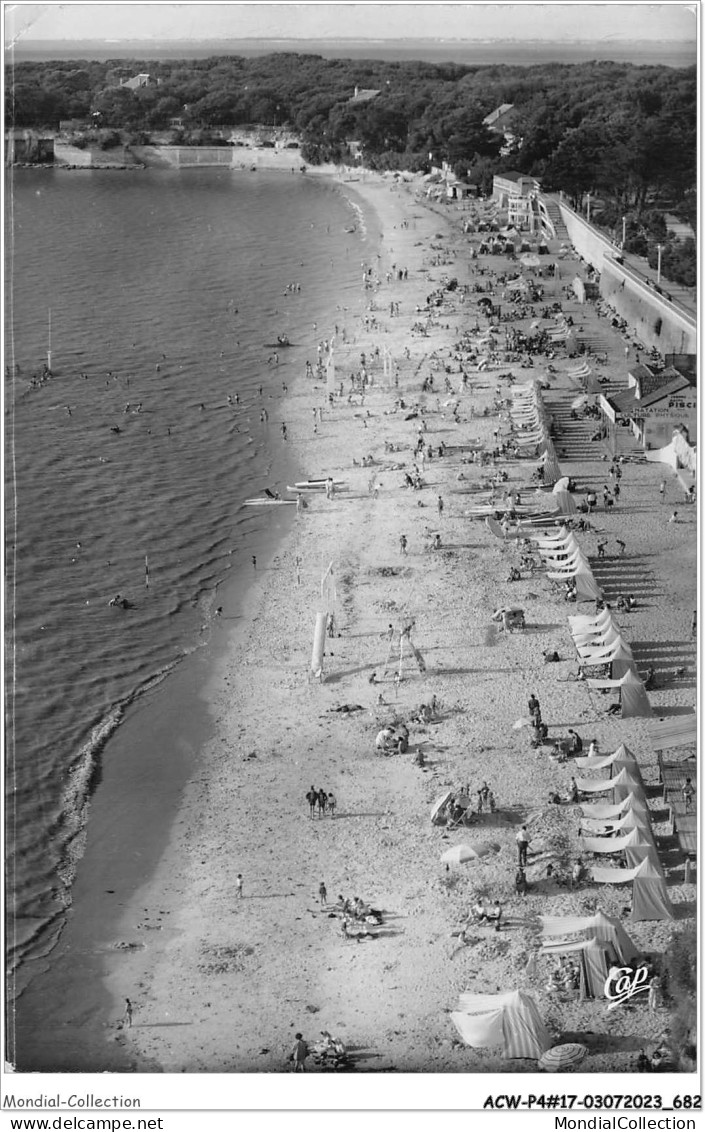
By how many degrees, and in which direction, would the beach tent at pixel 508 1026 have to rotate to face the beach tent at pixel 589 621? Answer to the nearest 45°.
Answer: approximately 90° to its right

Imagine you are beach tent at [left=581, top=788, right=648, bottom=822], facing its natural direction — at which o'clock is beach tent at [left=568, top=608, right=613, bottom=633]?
beach tent at [left=568, top=608, right=613, bottom=633] is roughly at 3 o'clock from beach tent at [left=581, top=788, right=648, bottom=822].

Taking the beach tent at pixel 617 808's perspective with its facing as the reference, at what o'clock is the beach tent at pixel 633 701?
the beach tent at pixel 633 701 is roughly at 3 o'clock from the beach tent at pixel 617 808.

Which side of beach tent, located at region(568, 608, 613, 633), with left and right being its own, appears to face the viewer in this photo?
left

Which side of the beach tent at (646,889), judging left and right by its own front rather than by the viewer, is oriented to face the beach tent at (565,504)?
right

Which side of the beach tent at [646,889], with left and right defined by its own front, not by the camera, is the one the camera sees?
left

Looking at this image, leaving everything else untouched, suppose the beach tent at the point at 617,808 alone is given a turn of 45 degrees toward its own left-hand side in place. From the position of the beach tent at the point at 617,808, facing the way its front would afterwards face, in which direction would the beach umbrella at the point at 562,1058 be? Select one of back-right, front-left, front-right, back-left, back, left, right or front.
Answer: front-left

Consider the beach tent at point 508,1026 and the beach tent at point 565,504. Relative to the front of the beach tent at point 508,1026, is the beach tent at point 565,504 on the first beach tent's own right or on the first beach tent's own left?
on the first beach tent's own right

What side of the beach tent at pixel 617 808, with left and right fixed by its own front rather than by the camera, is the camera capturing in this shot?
left

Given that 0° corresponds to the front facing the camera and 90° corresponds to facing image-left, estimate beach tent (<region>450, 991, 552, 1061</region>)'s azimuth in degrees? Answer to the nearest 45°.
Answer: approximately 90°

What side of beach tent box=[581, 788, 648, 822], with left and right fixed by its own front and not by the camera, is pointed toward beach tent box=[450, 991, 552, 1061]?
left
